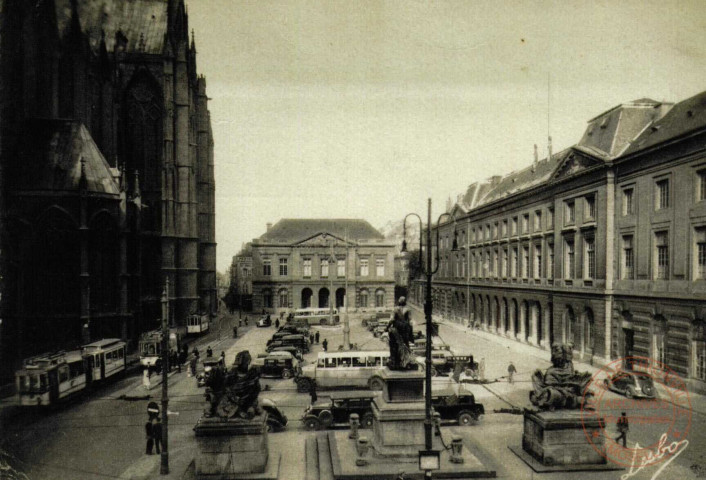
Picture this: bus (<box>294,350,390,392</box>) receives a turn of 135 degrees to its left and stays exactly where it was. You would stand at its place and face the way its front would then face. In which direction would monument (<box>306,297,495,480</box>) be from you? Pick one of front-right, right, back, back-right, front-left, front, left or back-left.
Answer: front-right

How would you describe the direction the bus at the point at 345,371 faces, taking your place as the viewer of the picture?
facing to the left of the viewer

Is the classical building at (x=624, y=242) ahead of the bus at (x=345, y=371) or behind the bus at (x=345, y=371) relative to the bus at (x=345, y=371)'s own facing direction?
behind

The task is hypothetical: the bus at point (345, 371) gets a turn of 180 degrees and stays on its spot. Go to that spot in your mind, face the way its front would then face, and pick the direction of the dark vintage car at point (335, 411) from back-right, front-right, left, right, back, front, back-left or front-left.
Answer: right

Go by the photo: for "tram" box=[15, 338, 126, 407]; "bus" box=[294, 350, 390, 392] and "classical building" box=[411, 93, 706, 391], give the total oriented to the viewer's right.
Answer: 0

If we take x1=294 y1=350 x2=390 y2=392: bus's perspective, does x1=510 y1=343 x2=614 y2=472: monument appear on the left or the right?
on its left

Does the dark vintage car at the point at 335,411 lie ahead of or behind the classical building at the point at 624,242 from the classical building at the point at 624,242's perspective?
ahead

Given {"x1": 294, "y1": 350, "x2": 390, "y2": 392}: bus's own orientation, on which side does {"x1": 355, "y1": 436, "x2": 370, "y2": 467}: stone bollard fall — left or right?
on its left

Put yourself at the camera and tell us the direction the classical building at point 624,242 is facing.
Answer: facing the viewer and to the left of the viewer

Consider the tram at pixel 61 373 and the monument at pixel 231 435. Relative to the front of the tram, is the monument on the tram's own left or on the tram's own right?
on the tram's own left

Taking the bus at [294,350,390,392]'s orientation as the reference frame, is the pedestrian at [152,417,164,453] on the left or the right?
on its left
